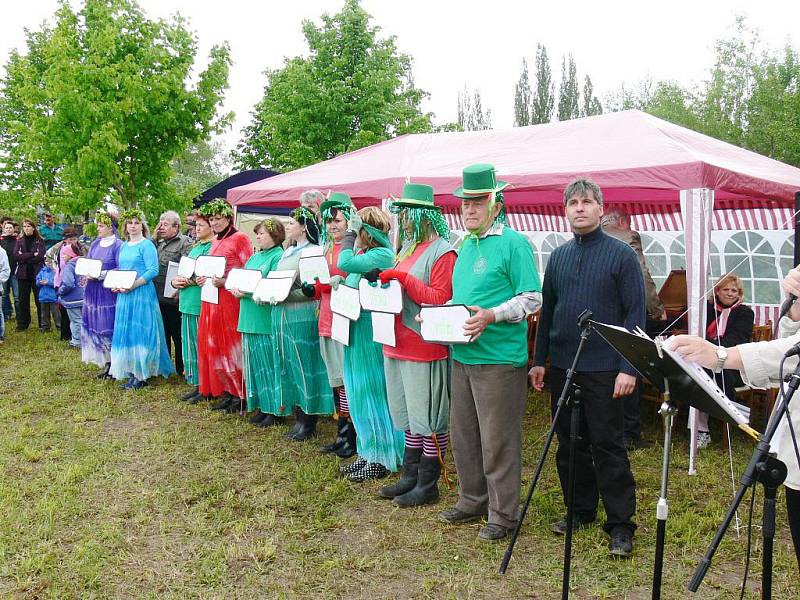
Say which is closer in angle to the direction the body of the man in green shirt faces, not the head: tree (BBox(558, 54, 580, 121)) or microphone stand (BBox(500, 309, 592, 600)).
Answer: the microphone stand

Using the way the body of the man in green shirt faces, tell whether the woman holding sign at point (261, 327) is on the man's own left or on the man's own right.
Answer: on the man's own right

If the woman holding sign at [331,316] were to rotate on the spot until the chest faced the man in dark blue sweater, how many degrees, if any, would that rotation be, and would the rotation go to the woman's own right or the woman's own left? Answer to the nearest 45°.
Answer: approximately 90° to the woman's own left

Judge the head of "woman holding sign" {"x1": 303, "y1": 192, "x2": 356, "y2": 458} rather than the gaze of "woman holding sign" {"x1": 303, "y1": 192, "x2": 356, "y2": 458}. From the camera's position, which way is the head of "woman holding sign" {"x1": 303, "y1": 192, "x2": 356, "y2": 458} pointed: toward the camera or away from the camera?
toward the camera

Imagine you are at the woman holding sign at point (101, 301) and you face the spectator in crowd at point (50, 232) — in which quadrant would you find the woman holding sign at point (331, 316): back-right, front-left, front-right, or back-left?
back-right

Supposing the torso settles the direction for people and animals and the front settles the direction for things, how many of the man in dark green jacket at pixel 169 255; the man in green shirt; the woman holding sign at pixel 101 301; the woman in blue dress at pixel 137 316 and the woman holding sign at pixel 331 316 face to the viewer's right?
0

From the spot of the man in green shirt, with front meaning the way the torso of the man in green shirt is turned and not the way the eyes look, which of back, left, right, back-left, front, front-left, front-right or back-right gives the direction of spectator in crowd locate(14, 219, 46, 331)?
right

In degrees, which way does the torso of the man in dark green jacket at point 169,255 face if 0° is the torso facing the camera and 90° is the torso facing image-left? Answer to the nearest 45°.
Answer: approximately 45°

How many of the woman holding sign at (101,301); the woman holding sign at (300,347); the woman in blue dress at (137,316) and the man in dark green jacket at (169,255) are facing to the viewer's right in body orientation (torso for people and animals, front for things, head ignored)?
0

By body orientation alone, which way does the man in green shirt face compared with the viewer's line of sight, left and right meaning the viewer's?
facing the viewer and to the left of the viewer

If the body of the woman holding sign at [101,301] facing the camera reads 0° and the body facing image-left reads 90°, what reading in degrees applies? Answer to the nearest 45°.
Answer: approximately 45°

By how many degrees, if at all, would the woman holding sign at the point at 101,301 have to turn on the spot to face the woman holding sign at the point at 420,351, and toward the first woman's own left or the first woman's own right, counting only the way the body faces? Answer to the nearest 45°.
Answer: approximately 45° to the first woman's own left

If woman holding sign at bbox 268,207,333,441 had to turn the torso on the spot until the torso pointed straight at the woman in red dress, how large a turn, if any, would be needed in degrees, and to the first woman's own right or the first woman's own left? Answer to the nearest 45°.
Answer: approximately 90° to the first woman's own right
